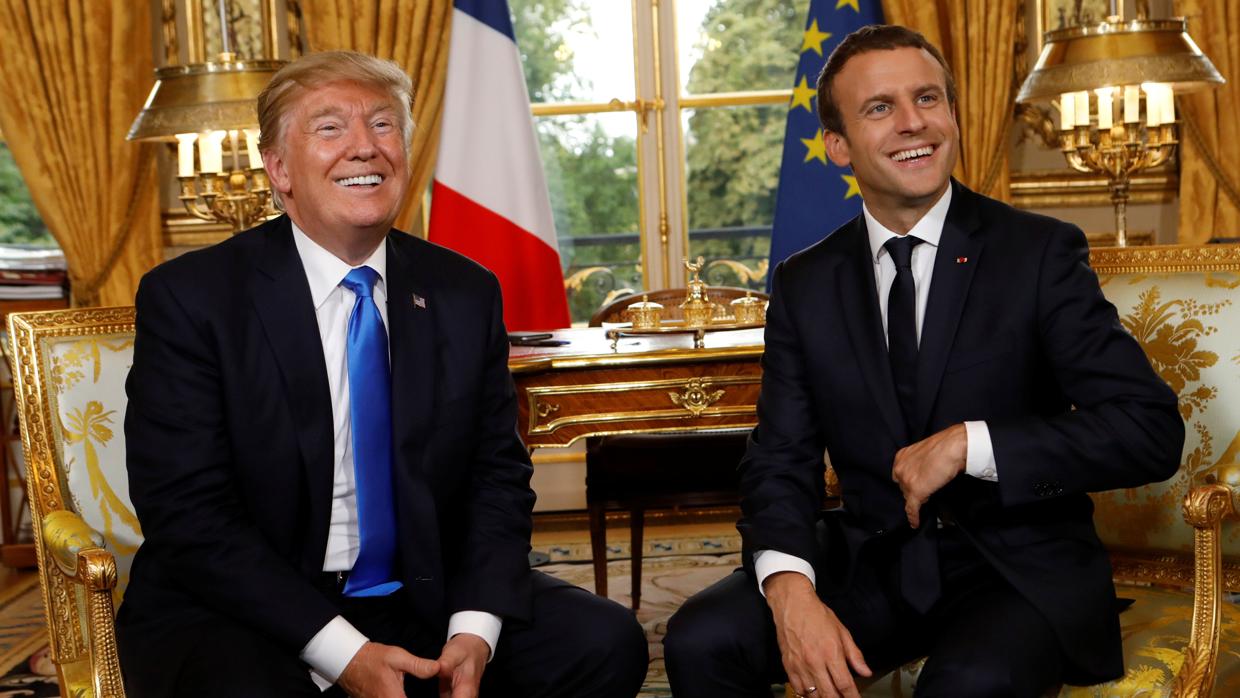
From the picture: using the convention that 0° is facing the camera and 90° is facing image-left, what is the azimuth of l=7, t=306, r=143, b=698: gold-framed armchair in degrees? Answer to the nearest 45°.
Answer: approximately 315°

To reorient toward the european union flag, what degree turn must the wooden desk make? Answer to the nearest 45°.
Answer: approximately 180°

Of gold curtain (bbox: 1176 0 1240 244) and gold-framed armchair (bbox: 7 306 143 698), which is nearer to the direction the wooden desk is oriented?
the gold-framed armchair

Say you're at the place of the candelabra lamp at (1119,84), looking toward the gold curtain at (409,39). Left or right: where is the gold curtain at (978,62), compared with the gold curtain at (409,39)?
right

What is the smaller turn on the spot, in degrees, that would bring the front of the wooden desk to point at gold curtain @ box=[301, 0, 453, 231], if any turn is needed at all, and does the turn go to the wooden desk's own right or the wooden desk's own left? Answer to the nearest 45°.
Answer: approximately 180°

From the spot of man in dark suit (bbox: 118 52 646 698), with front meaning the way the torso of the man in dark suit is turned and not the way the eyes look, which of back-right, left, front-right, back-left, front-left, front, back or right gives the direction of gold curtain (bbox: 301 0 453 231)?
back-left

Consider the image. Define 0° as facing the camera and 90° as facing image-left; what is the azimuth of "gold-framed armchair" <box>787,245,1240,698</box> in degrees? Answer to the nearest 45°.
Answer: approximately 45°

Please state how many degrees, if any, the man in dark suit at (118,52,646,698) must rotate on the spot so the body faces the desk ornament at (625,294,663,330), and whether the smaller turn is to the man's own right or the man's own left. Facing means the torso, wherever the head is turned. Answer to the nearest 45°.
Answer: approximately 90° to the man's own left
